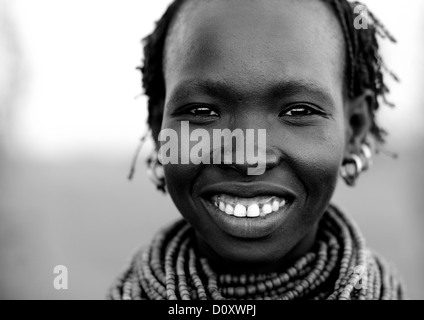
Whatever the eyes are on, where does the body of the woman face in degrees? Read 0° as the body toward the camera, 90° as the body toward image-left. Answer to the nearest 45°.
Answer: approximately 0°
